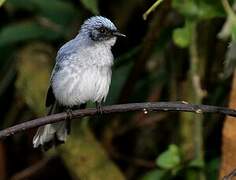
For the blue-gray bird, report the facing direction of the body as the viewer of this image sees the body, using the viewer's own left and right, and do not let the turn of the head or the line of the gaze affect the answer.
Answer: facing the viewer and to the right of the viewer

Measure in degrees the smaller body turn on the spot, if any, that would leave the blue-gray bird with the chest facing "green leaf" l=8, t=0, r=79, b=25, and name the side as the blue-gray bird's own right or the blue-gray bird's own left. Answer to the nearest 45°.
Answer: approximately 135° to the blue-gray bird's own left

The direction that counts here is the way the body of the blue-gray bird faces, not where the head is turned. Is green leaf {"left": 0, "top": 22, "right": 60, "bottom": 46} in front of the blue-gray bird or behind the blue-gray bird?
behind
